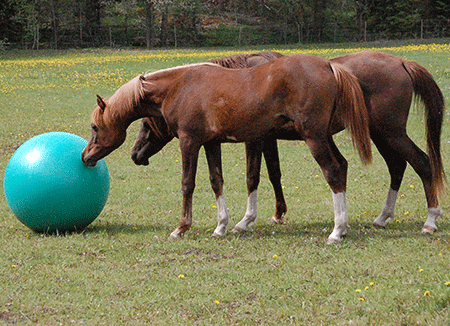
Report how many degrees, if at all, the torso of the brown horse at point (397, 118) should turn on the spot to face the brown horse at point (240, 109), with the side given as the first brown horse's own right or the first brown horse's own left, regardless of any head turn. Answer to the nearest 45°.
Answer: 0° — it already faces it

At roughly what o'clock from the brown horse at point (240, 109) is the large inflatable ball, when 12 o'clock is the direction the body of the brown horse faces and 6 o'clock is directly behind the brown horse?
The large inflatable ball is roughly at 12 o'clock from the brown horse.

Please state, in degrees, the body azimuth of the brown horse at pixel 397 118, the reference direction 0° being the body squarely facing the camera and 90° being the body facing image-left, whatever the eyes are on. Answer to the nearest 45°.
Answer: approximately 90°

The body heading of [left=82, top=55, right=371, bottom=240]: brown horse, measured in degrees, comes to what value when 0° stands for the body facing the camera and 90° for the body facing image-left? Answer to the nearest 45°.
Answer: approximately 90°

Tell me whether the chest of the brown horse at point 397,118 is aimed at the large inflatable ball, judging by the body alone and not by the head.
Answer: yes

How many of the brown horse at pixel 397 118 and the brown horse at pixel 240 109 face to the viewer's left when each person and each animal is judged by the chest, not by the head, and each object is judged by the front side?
2
